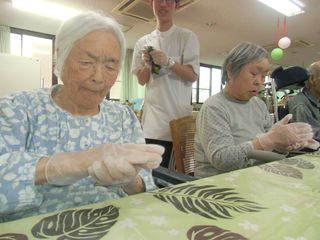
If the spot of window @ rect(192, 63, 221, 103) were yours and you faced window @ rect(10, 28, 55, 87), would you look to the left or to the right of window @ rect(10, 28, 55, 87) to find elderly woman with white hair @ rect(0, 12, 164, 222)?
left

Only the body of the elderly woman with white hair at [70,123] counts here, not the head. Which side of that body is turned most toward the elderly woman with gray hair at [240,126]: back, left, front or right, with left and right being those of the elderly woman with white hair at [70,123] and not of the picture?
left

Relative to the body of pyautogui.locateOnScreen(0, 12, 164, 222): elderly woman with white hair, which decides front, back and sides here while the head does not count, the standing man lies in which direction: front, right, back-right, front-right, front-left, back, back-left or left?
left

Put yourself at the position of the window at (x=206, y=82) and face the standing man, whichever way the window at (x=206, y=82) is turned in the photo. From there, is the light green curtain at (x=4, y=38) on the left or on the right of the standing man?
right

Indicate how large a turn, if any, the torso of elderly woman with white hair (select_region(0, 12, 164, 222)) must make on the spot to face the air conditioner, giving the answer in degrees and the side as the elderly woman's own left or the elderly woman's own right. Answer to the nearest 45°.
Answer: approximately 135° to the elderly woman's own left
